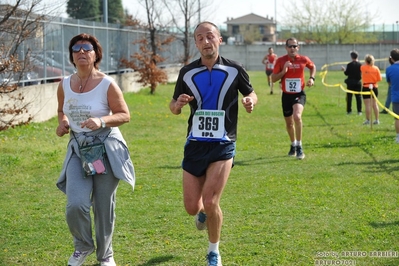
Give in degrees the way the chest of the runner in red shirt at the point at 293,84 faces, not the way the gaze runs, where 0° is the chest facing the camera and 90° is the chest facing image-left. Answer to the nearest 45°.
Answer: approximately 0°

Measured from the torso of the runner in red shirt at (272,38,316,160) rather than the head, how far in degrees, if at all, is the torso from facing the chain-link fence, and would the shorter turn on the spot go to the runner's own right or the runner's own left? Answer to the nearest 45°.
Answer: approximately 135° to the runner's own right

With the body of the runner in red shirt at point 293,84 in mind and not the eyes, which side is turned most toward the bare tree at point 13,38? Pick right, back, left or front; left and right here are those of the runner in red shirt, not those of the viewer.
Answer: right

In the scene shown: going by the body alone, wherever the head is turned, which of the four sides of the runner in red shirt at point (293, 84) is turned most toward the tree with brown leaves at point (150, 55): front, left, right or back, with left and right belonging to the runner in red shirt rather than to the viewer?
back
